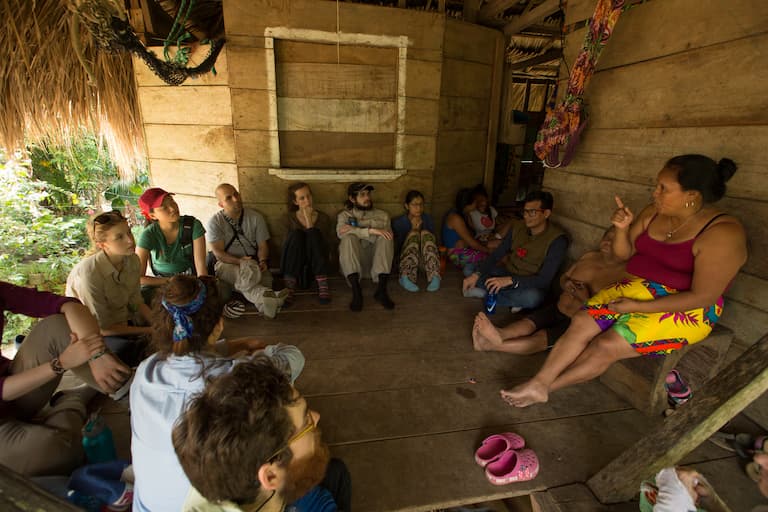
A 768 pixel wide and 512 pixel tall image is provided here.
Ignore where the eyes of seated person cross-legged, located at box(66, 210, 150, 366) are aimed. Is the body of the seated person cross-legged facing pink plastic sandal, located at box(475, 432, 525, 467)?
yes

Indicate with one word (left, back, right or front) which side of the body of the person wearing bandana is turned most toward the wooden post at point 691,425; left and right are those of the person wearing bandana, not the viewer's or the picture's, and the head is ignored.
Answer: right

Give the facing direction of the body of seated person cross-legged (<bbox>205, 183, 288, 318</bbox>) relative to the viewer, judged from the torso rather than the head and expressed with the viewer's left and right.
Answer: facing the viewer and to the right of the viewer

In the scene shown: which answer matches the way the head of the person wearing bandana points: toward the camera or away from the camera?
away from the camera

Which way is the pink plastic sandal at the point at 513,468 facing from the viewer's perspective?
to the viewer's right

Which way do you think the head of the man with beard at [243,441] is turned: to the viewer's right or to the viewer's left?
to the viewer's right

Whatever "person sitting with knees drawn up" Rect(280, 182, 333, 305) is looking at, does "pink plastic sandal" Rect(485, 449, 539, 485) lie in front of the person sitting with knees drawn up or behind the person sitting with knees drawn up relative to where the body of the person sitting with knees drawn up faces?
in front

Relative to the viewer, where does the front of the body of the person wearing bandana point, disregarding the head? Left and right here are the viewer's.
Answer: facing away from the viewer and to the right of the viewer

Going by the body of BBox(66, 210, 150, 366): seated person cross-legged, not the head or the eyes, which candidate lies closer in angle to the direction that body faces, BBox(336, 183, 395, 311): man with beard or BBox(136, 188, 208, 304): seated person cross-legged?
the man with beard

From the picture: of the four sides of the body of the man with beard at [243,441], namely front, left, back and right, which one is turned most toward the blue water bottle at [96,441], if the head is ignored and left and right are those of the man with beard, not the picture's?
left

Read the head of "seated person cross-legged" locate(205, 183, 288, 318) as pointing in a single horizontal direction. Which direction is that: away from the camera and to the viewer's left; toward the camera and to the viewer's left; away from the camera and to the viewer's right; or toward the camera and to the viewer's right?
toward the camera and to the viewer's right

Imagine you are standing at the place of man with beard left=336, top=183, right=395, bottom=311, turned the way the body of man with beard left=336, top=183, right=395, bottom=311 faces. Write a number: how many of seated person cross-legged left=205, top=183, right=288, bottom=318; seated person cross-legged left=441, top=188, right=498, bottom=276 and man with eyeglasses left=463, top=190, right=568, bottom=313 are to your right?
1

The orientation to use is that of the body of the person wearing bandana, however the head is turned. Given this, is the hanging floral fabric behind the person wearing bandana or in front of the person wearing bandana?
in front
